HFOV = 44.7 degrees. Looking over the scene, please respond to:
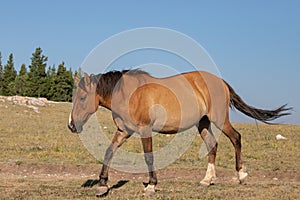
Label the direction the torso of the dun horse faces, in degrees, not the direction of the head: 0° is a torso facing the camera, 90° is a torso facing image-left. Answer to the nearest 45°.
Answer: approximately 90°
